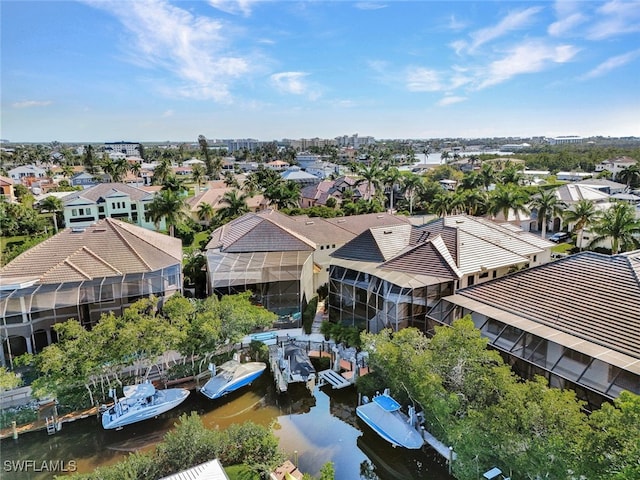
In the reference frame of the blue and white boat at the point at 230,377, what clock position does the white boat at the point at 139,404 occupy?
The white boat is roughly at 7 o'clock from the blue and white boat.

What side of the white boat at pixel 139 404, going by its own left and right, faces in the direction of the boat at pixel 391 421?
front

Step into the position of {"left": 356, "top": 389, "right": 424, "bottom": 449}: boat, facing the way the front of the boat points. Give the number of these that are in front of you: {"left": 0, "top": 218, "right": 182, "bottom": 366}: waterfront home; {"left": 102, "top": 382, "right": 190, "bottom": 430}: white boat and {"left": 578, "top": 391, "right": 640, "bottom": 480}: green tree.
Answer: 1

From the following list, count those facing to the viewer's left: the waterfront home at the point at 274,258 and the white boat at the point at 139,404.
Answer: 0

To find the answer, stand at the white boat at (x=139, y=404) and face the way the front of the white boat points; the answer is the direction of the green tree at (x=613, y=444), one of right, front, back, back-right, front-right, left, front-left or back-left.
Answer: right

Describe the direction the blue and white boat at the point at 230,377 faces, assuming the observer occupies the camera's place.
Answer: facing away from the viewer and to the right of the viewer

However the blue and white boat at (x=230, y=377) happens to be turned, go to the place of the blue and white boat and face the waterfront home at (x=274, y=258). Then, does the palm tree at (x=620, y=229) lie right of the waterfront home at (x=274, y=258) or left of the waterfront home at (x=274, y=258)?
right
